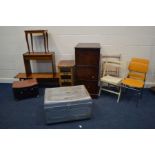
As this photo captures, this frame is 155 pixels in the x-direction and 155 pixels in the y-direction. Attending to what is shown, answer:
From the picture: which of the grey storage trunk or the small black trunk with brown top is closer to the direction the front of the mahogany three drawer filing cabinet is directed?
the grey storage trunk

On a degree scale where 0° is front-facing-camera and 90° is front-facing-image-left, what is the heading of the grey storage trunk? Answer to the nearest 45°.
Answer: approximately 0°

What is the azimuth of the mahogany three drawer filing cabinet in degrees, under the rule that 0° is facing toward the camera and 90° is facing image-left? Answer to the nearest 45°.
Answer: approximately 0°

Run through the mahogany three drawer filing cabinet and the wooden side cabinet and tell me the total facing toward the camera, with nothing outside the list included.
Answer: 2

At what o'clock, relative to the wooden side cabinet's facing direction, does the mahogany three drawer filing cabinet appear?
The mahogany three drawer filing cabinet is roughly at 10 o'clock from the wooden side cabinet.

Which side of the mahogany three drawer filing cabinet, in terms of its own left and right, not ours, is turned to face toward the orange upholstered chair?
left

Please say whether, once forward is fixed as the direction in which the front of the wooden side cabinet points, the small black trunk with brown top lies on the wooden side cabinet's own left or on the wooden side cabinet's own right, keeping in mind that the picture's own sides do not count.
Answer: on the wooden side cabinet's own right

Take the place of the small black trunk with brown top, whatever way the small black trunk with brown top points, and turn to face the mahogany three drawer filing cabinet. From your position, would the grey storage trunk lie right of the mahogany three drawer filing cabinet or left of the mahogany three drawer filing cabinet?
right
